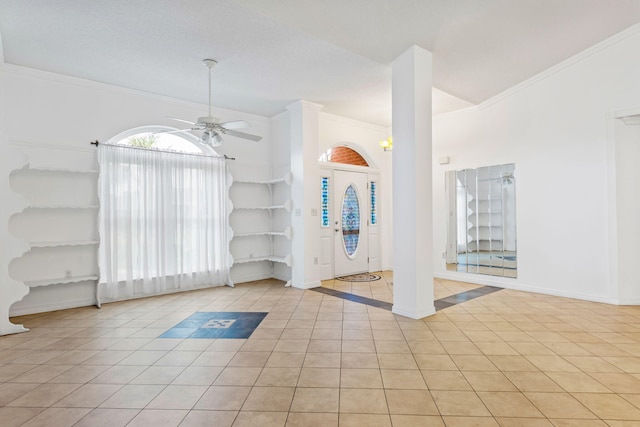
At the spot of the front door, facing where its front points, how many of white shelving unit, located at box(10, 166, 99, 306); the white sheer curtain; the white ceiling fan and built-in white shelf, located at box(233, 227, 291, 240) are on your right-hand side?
4

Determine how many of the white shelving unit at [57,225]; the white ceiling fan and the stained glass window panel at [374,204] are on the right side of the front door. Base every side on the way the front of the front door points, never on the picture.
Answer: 2

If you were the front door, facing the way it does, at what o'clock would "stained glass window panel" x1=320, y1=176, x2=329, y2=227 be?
The stained glass window panel is roughly at 3 o'clock from the front door.

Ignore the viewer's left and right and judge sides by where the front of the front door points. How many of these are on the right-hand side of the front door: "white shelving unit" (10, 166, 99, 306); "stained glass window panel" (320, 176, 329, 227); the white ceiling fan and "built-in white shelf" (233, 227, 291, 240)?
4

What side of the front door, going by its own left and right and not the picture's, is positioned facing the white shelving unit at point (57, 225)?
right

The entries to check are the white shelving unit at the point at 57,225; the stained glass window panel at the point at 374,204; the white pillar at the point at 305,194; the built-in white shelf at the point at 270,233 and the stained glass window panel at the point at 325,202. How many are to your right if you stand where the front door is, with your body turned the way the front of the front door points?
4

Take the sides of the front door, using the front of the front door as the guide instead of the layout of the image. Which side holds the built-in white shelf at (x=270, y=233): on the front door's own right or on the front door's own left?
on the front door's own right

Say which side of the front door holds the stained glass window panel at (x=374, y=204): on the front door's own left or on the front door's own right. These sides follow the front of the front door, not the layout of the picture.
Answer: on the front door's own left

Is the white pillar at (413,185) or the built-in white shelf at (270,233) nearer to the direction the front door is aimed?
the white pillar

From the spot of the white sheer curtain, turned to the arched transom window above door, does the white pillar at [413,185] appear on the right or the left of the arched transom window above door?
right

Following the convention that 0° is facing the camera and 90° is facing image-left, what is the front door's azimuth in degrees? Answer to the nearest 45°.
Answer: approximately 315°
